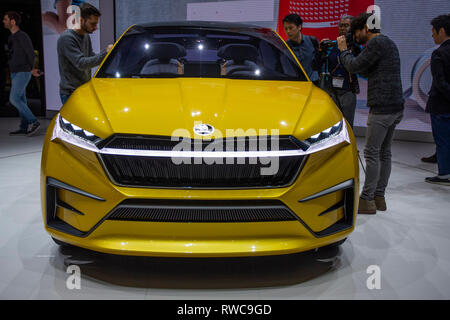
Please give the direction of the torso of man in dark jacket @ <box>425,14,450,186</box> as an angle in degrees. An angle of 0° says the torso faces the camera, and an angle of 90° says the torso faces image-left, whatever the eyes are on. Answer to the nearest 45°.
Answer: approximately 90°

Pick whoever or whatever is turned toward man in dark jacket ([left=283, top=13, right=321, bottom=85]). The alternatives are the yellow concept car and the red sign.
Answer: the red sign

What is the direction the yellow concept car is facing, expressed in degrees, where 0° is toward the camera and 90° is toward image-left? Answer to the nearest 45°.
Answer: approximately 0°

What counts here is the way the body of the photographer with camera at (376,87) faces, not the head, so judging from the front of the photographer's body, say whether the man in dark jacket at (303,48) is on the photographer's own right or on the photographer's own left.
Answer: on the photographer's own right

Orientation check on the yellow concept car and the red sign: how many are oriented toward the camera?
2

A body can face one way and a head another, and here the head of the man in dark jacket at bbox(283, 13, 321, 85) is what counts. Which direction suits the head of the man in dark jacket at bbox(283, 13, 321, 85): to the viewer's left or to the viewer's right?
to the viewer's left

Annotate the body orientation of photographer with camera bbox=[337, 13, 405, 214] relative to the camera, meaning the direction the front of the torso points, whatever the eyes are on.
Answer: to the viewer's left

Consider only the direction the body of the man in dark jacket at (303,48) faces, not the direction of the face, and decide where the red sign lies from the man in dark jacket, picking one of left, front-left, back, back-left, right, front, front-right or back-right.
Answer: back-right

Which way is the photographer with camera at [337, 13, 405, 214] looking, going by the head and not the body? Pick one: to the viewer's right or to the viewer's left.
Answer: to the viewer's left

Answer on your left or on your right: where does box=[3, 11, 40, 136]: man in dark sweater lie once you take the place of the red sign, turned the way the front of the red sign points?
on your right

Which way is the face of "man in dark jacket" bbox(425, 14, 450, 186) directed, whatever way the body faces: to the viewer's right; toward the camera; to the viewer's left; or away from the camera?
to the viewer's left

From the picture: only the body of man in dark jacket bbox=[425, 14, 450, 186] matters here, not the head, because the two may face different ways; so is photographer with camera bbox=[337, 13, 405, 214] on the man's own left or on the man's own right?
on the man's own left
